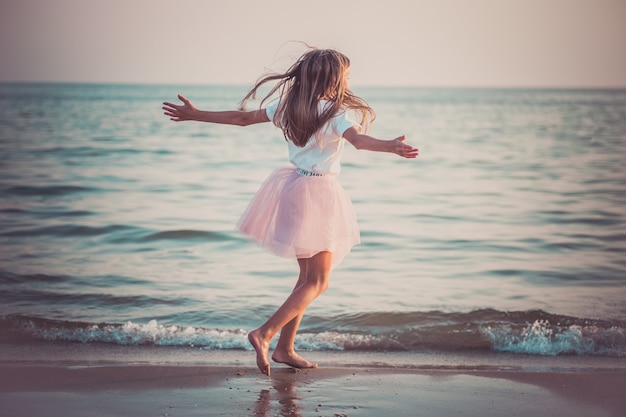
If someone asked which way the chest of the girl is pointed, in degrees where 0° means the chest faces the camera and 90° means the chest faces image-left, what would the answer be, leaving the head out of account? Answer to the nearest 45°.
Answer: approximately 225°
